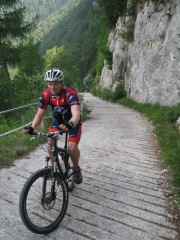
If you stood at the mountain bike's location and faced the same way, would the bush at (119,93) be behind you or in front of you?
behind

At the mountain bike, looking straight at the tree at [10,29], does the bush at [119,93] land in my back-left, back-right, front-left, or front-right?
front-right

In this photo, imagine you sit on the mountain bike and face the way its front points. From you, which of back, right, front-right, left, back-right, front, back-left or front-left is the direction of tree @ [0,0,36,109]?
back-right

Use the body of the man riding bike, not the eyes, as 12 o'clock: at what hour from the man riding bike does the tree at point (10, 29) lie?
The tree is roughly at 4 o'clock from the man riding bike.

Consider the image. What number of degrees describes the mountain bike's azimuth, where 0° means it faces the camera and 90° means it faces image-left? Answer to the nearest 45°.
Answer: approximately 45°

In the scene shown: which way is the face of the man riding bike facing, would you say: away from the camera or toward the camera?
toward the camera

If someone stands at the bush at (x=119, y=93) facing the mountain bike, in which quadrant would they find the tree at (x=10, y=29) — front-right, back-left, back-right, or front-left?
front-right
